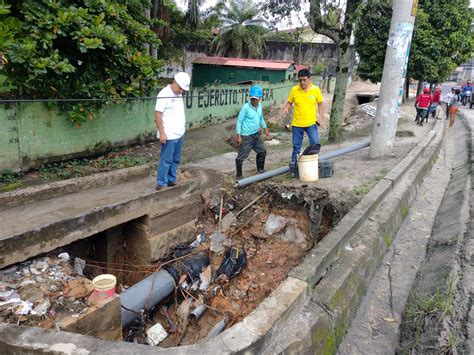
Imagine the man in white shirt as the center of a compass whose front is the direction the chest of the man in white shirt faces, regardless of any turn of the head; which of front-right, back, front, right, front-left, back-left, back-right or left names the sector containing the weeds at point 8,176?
back

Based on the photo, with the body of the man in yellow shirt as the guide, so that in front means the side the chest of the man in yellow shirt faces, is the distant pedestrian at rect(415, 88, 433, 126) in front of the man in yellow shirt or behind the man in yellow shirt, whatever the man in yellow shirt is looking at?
behind

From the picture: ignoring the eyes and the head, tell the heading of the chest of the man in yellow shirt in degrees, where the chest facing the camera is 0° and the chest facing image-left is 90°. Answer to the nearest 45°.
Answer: approximately 0°

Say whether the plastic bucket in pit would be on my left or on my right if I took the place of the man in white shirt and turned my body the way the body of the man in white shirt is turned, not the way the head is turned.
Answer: on my right

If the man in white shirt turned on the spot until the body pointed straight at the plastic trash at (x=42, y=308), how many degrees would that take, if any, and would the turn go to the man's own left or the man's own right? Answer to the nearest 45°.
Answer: approximately 90° to the man's own right

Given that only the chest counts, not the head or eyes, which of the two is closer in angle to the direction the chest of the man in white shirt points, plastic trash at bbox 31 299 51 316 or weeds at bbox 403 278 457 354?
the weeds

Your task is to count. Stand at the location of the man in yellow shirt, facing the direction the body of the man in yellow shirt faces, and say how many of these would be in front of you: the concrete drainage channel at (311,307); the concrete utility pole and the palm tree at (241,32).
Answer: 1

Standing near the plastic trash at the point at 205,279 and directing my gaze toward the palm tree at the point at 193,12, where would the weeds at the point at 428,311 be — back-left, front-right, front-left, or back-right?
back-right

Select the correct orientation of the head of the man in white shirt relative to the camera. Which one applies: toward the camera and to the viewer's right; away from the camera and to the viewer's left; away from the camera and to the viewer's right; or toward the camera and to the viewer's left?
toward the camera and to the viewer's right

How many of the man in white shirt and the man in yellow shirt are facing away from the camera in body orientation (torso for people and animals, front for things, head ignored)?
0

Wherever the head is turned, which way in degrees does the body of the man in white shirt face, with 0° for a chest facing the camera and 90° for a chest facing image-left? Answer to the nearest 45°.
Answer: approximately 315°

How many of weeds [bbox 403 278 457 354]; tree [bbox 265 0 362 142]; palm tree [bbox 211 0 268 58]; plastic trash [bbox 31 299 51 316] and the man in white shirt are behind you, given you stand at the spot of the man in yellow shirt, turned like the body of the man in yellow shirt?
2
